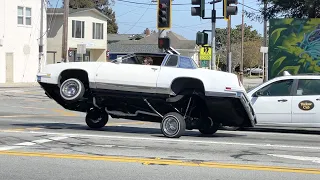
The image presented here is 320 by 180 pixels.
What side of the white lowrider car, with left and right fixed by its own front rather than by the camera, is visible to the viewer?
left

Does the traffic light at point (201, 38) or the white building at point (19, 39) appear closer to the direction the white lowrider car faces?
the white building

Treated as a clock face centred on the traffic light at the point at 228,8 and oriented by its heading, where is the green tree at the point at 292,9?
The green tree is roughly at 10 o'clock from the traffic light.

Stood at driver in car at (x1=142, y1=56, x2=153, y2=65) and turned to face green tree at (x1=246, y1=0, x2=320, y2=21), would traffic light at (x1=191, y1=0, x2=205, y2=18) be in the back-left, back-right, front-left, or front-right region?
front-left

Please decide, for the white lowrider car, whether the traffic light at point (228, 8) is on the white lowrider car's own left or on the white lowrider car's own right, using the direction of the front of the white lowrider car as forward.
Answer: on the white lowrider car's own right

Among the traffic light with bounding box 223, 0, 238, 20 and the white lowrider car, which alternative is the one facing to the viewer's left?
the white lowrider car

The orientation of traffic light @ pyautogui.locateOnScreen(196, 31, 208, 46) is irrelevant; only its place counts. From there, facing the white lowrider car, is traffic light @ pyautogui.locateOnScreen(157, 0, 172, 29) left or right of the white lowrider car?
right

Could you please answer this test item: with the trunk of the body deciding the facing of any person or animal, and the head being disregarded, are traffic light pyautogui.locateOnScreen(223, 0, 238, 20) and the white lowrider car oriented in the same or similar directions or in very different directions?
very different directions

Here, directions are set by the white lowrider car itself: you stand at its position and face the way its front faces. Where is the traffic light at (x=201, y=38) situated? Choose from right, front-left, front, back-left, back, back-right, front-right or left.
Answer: right

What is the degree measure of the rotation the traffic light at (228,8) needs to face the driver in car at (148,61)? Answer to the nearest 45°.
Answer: approximately 90° to its right

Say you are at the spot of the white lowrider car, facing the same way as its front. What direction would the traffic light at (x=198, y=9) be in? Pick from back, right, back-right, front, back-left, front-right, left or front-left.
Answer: right
